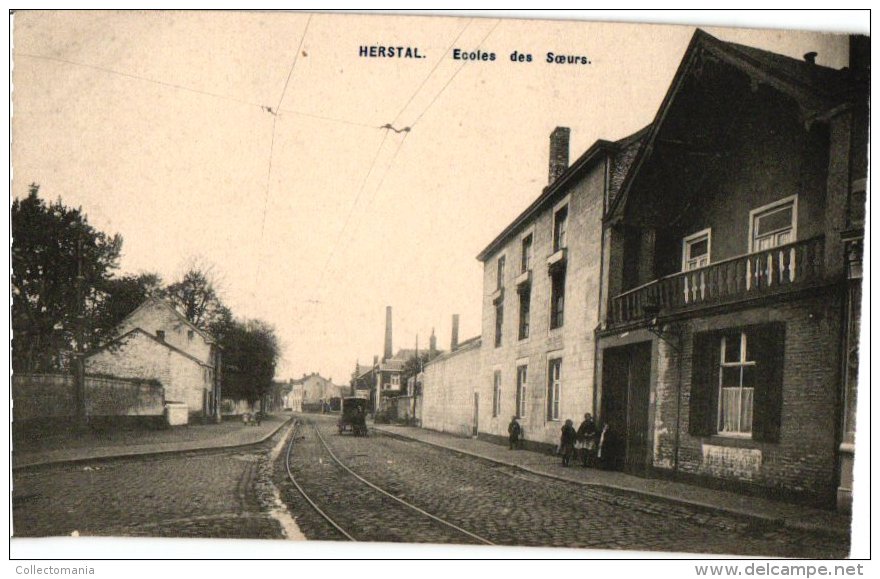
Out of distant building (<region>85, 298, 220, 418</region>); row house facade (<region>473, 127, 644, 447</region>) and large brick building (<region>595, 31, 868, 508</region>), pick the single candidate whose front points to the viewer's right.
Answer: the distant building

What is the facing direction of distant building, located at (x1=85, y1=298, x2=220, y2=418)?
to the viewer's right

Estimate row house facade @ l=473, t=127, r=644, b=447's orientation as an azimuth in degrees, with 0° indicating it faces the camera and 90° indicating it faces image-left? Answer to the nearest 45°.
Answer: approximately 45°

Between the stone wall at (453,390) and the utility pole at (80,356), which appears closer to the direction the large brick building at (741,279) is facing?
the utility pole

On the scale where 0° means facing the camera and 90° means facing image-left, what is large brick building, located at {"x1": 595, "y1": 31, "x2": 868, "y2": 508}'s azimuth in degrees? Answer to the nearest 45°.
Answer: approximately 45°

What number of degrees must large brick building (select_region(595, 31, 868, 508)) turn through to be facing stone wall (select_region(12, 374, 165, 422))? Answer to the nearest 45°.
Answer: approximately 45° to its right

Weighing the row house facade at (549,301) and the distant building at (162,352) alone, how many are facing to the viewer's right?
1
